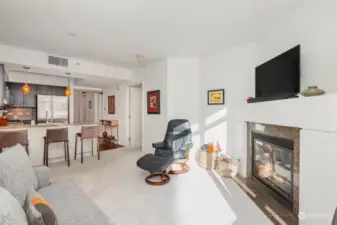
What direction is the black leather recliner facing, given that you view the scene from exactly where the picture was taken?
facing the viewer and to the left of the viewer

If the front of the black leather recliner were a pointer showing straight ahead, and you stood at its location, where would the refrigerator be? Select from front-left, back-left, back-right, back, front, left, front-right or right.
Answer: right

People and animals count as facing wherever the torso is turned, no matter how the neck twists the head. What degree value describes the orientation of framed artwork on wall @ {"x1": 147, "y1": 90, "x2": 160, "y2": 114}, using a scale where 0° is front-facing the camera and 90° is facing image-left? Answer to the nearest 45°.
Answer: approximately 45°

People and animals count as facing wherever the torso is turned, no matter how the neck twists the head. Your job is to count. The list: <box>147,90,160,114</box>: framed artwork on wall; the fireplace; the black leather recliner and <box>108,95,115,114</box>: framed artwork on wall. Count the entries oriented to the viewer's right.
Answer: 0

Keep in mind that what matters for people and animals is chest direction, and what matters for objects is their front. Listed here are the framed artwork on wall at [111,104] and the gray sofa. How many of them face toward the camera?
1

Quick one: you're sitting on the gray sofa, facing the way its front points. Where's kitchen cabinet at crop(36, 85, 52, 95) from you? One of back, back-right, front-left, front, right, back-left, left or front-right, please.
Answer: left

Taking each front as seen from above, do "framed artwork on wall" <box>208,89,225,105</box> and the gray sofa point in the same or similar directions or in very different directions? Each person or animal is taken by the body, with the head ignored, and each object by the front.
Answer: very different directions

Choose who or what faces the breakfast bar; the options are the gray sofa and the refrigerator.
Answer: the refrigerator

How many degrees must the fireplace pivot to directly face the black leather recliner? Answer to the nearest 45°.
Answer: approximately 45° to its right

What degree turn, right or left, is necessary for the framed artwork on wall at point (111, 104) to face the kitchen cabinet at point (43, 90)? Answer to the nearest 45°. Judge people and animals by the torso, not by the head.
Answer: approximately 90° to its right

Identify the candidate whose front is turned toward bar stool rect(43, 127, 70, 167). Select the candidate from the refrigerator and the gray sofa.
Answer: the refrigerator

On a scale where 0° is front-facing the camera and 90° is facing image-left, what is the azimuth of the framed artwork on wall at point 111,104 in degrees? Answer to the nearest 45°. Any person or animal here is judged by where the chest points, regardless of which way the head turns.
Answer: approximately 0°

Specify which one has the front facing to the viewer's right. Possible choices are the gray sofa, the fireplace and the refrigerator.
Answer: the gray sofa

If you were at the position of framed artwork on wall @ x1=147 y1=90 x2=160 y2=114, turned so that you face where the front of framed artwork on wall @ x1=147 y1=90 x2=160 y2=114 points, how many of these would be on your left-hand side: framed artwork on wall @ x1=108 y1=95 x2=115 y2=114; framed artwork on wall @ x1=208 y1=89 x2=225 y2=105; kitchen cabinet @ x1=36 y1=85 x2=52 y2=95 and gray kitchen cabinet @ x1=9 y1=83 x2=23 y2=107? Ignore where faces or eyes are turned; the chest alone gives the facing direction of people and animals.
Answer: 1

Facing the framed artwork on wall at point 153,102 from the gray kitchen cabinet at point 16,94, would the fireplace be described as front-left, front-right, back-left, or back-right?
front-right

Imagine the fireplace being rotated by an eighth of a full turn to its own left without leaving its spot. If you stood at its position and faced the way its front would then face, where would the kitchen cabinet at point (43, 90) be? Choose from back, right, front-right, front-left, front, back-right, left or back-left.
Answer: right

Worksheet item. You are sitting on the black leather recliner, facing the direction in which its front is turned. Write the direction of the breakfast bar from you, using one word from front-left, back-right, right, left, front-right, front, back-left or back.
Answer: front-right

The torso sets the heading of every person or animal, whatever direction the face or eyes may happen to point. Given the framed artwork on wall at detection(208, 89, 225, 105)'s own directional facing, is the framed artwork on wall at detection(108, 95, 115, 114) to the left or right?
on its right
